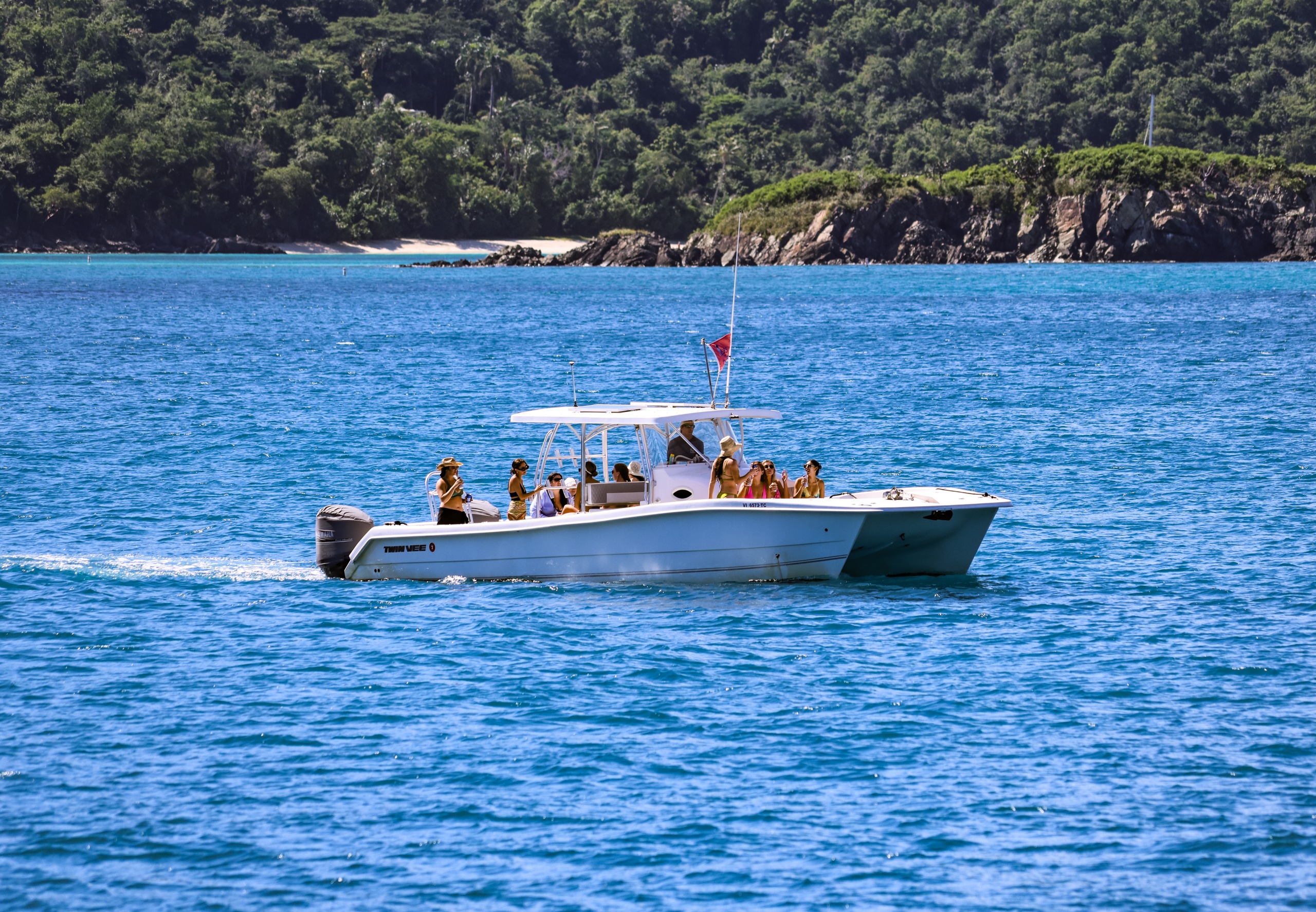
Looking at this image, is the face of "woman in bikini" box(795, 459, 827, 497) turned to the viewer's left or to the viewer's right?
to the viewer's left

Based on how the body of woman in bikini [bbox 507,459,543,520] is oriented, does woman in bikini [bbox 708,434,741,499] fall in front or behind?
in front

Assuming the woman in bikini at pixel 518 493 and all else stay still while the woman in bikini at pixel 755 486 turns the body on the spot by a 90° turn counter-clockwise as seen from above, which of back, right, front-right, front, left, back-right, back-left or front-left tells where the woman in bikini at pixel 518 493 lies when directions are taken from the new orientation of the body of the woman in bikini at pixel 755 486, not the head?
back

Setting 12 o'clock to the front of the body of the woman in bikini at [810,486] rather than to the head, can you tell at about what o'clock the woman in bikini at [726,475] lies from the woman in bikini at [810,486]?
the woman in bikini at [726,475] is roughly at 2 o'clock from the woman in bikini at [810,486].

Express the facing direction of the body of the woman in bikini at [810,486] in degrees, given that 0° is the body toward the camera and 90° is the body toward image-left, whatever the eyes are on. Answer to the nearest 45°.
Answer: approximately 0°

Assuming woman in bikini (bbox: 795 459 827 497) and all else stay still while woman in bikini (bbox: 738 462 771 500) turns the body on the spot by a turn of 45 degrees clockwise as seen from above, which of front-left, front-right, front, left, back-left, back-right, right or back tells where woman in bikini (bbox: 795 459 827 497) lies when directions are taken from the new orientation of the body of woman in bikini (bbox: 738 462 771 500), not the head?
back

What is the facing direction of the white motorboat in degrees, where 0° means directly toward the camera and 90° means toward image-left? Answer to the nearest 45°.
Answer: approximately 315°
